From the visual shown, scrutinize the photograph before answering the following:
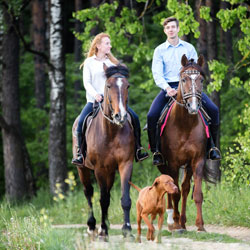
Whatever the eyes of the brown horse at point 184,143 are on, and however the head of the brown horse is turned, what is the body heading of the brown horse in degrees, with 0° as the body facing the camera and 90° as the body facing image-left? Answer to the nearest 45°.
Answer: approximately 0°

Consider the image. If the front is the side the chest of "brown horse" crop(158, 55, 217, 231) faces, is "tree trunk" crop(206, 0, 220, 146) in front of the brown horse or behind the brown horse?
behind

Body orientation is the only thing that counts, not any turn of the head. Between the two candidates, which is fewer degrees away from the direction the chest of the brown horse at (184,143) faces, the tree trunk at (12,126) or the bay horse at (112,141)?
the bay horse

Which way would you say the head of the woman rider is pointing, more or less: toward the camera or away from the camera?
toward the camera

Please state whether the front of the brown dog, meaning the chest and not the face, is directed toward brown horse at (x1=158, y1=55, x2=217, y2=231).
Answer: no

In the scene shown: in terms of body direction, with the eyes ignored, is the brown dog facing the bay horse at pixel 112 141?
no

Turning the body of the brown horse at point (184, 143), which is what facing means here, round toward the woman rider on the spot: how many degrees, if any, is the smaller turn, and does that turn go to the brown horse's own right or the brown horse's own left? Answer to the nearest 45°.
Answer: approximately 90° to the brown horse's own right

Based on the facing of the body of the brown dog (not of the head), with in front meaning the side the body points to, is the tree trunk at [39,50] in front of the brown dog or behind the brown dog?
behind

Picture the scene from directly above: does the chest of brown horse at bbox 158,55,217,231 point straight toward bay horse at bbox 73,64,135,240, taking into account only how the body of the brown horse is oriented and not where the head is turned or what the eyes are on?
no

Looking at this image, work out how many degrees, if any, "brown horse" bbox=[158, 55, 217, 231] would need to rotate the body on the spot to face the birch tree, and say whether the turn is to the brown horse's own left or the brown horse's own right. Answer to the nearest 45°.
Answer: approximately 135° to the brown horse's own right

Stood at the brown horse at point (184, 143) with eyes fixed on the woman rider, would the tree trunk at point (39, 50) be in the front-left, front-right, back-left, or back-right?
front-right

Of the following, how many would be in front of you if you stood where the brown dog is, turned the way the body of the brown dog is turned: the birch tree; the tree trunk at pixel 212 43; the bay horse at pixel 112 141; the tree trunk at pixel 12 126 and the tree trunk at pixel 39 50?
0

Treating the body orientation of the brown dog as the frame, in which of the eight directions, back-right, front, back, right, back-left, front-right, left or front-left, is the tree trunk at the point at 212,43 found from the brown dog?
back-left

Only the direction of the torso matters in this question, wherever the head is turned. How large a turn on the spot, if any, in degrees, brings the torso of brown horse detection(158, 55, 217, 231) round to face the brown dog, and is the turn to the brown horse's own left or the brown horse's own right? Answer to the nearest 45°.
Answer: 0° — it already faces it
